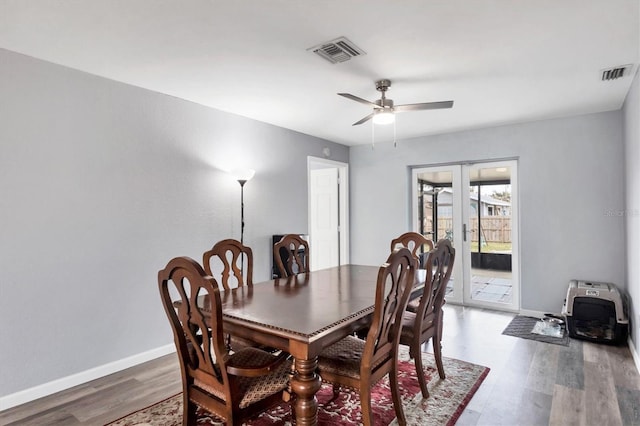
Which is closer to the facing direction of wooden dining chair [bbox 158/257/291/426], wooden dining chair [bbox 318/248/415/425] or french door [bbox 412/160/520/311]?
the french door

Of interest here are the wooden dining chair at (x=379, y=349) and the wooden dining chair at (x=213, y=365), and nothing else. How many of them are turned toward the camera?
0

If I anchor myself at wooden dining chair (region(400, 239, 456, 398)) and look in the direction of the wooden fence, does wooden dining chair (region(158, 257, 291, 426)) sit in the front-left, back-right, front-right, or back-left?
back-left

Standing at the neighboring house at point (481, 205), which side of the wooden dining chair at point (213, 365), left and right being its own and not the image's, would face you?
front

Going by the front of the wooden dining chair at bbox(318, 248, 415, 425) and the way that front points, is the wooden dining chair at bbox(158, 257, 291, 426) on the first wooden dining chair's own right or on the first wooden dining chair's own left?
on the first wooden dining chair's own left

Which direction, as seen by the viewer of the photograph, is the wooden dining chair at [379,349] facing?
facing away from the viewer and to the left of the viewer

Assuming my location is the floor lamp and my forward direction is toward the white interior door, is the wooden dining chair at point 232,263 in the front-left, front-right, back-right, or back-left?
back-right

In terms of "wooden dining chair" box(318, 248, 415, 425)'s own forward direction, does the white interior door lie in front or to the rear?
in front

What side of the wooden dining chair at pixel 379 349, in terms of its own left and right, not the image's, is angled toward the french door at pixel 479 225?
right

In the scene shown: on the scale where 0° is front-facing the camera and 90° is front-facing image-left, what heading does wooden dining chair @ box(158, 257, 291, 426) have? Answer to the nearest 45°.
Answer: approximately 225°

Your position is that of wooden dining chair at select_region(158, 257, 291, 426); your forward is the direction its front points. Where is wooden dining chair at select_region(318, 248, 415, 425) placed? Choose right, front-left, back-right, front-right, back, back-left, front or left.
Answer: front-right

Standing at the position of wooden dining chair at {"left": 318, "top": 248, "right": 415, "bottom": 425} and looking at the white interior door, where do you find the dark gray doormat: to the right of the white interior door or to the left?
right

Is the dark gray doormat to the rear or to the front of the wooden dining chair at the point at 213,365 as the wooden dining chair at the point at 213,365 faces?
to the front
